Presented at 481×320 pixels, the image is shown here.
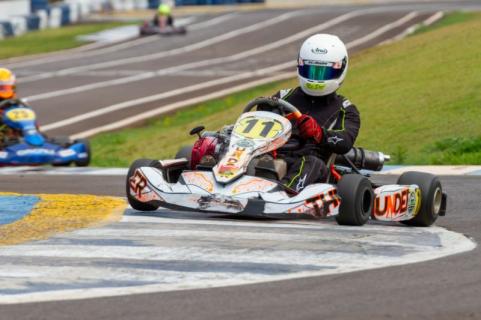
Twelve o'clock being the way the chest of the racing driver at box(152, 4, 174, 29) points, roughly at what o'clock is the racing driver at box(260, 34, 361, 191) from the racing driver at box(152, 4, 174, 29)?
the racing driver at box(260, 34, 361, 191) is roughly at 12 o'clock from the racing driver at box(152, 4, 174, 29).

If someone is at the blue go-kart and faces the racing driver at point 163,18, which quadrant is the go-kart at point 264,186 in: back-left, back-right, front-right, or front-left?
back-right

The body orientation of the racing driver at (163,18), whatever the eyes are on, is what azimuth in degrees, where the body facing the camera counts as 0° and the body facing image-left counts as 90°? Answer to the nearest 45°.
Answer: approximately 0°

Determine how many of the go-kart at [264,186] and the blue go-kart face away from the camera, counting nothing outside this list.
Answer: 0

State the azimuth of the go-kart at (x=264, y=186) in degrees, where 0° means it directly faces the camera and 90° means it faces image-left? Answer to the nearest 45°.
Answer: approximately 45°

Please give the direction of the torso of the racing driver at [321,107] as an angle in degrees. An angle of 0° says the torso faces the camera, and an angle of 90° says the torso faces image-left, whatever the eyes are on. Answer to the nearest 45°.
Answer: approximately 45°
